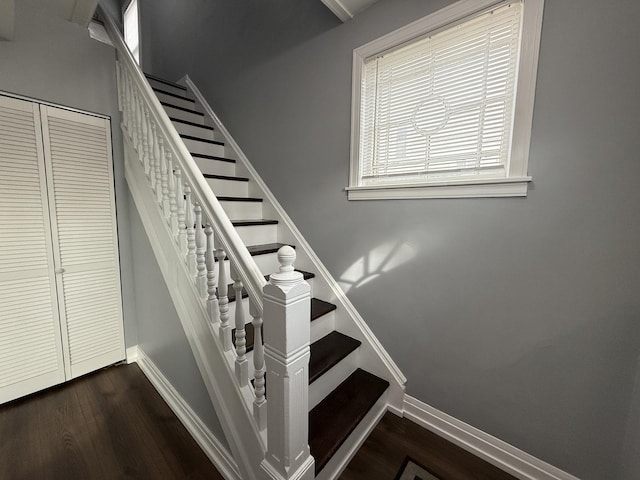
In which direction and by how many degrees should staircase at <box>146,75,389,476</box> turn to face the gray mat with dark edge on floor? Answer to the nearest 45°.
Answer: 0° — it already faces it

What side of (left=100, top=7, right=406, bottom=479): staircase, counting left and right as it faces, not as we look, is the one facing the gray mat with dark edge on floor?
front

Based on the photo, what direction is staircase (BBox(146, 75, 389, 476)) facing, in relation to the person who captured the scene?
facing the viewer and to the right of the viewer

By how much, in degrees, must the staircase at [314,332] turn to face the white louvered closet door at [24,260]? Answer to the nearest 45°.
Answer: approximately 135° to its right

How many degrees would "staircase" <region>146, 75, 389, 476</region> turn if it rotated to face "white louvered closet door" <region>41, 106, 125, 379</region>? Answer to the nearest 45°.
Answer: approximately 135° to its right
